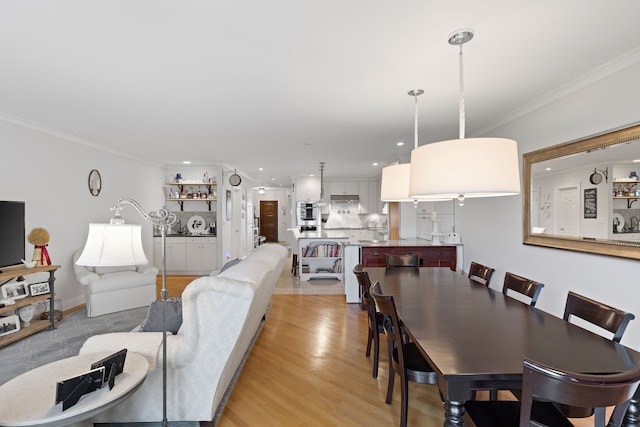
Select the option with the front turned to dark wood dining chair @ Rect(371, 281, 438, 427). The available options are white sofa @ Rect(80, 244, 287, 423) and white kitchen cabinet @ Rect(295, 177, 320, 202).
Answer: the white kitchen cabinet

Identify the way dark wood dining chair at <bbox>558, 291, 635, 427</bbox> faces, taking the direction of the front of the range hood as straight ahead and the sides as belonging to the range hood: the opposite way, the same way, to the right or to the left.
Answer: to the right

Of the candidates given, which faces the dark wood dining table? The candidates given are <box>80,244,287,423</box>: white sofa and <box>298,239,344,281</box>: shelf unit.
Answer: the shelf unit

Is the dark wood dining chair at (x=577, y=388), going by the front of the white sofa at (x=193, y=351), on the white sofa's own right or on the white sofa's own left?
on the white sofa's own left

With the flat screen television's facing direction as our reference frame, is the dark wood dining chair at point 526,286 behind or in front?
in front

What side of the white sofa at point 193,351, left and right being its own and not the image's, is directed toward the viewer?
left

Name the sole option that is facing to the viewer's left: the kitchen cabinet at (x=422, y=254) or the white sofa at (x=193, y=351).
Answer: the white sofa

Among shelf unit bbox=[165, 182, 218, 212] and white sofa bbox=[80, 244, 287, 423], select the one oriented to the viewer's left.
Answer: the white sofa

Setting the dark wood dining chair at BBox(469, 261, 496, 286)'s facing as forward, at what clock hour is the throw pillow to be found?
The throw pillow is roughly at 12 o'clock from the dark wood dining chair.

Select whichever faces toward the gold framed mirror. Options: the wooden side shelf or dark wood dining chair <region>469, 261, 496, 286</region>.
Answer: the wooden side shelf

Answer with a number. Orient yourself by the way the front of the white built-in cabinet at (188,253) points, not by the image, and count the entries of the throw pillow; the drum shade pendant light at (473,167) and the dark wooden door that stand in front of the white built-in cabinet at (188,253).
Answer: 2

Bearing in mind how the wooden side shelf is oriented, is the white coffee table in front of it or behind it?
in front

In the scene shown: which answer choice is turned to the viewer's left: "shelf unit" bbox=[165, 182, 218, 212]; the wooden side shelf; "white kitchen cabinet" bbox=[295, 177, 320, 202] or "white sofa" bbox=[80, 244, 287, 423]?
the white sofa

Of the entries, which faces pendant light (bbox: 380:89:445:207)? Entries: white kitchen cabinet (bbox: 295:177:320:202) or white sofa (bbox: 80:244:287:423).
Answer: the white kitchen cabinet

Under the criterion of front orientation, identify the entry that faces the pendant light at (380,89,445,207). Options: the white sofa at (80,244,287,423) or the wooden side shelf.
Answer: the wooden side shelf

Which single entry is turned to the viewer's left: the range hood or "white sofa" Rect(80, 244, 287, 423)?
the white sofa
